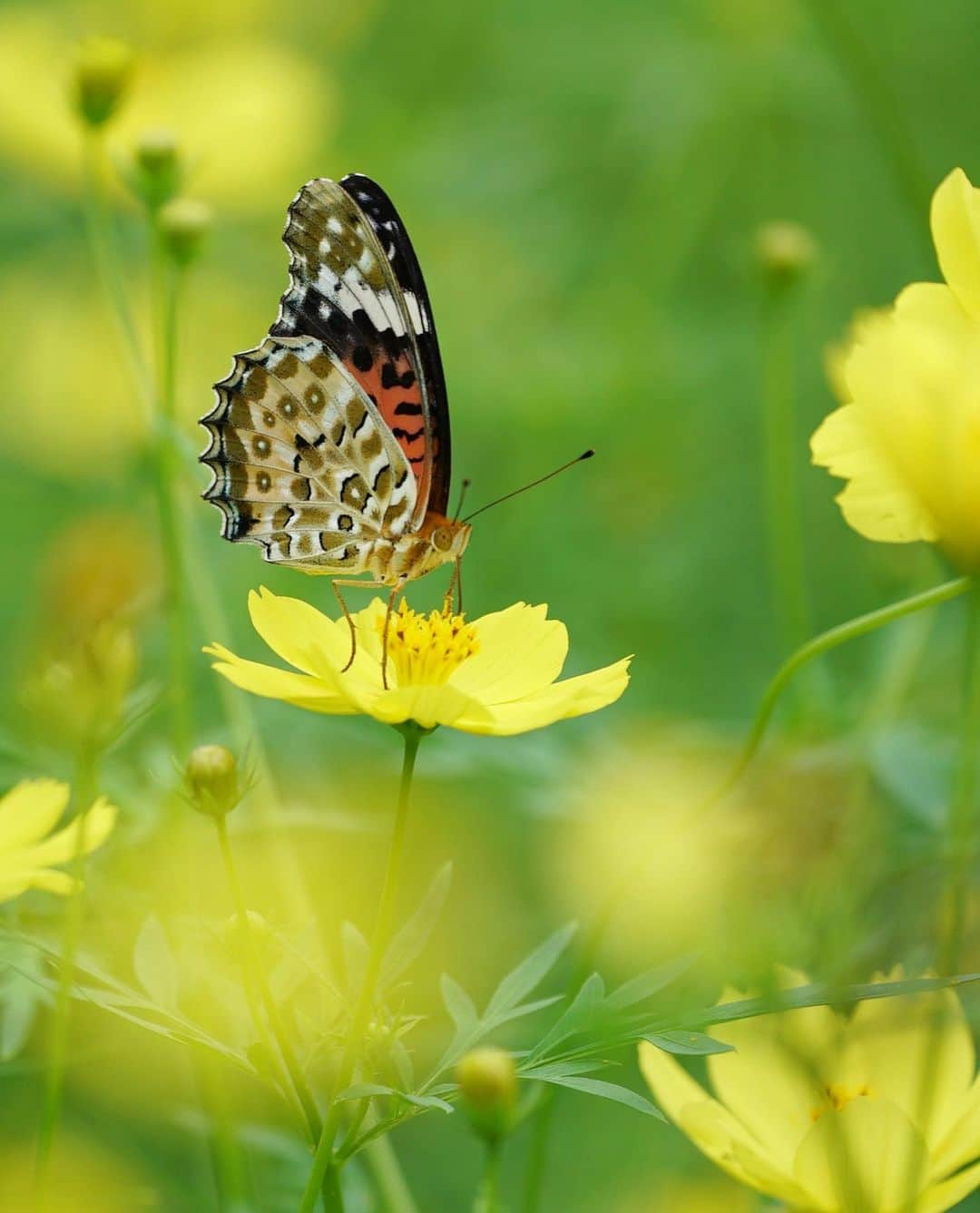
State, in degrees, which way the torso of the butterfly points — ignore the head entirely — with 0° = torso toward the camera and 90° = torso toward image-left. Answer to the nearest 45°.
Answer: approximately 270°
